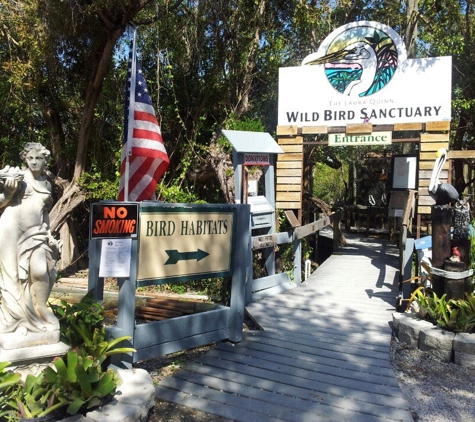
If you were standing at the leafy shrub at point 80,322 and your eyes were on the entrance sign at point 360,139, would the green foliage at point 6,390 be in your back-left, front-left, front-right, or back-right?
back-right

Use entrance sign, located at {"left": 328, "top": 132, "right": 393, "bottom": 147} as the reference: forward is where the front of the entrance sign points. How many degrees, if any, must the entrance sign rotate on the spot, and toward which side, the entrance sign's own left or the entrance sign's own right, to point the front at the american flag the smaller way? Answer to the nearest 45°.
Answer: approximately 45° to the entrance sign's own right

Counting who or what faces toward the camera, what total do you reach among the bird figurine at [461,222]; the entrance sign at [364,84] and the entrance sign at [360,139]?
3

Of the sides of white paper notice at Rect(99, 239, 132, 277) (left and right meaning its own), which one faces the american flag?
back

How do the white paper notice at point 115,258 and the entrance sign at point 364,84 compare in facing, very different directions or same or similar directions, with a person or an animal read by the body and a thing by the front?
same or similar directions

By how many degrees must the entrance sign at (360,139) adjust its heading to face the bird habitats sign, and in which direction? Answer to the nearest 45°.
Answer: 0° — it already faces it

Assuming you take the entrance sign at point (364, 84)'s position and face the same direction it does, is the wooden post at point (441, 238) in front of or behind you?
in front

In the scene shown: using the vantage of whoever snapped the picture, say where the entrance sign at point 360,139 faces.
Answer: facing the viewer

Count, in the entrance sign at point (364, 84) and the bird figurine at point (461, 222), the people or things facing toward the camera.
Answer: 2

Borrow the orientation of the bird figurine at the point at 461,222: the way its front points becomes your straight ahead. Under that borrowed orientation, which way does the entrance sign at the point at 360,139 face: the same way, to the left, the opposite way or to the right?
the same way

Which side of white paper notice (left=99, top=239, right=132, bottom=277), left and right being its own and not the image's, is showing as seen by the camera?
front

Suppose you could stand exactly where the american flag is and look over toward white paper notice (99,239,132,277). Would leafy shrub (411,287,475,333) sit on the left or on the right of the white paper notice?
left

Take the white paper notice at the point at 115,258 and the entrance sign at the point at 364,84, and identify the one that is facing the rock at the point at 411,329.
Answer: the entrance sign

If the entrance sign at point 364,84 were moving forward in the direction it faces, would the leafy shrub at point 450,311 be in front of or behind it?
in front
